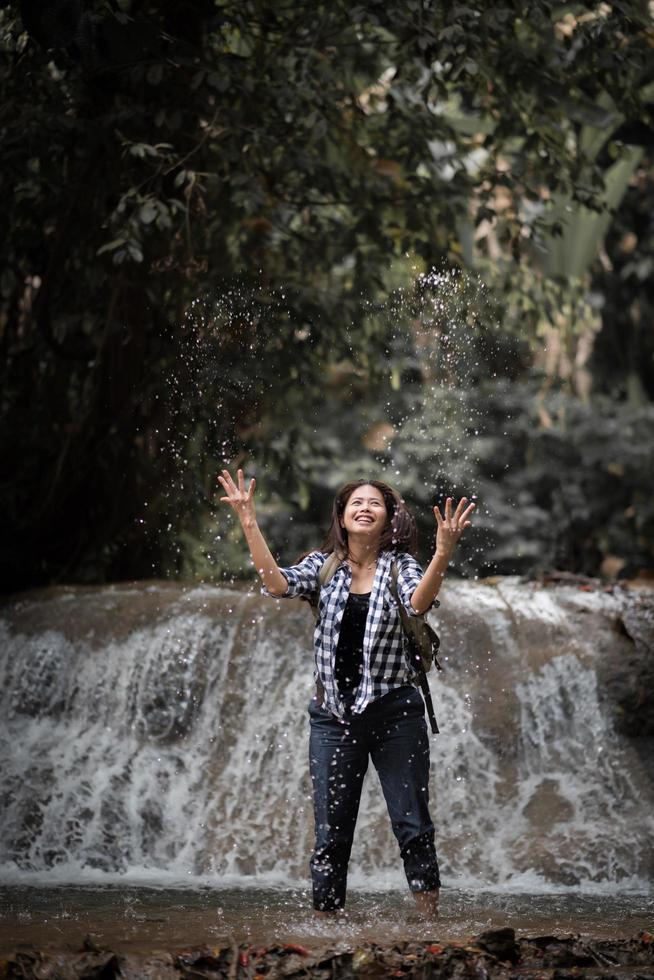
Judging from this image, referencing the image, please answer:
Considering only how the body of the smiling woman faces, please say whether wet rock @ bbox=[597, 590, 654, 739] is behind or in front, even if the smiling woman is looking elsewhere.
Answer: behind

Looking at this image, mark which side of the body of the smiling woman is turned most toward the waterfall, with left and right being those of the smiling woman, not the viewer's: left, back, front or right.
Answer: back

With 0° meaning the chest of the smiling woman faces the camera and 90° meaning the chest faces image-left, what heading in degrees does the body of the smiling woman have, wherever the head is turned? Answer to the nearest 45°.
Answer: approximately 0°
